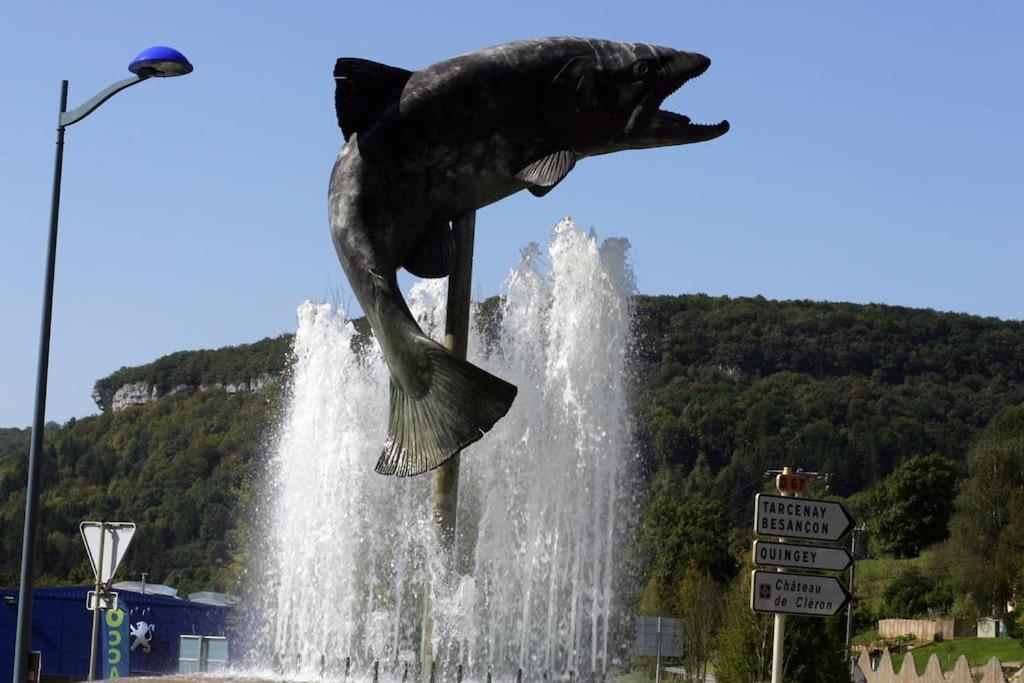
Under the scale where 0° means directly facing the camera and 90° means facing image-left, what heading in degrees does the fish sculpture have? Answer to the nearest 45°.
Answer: approximately 270°

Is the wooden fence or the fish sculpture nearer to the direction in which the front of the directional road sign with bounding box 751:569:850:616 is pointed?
the fish sculpture

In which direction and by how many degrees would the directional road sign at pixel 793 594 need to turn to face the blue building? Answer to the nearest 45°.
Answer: approximately 135° to its right

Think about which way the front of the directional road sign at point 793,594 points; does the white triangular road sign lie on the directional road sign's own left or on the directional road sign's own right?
on the directional road sign's own right

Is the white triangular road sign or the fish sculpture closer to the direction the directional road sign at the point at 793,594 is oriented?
the fish sculpture

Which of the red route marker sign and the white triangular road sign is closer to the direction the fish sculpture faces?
the red route marker sign

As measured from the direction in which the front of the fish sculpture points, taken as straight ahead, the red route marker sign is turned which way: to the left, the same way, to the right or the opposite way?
to the right

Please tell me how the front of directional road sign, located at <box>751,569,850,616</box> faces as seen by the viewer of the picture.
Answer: facing the viewer

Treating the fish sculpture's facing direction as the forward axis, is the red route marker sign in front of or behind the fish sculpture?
in front

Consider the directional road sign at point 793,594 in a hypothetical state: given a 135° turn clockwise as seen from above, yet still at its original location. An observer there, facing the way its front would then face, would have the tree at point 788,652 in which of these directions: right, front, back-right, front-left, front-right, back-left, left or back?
front-right
